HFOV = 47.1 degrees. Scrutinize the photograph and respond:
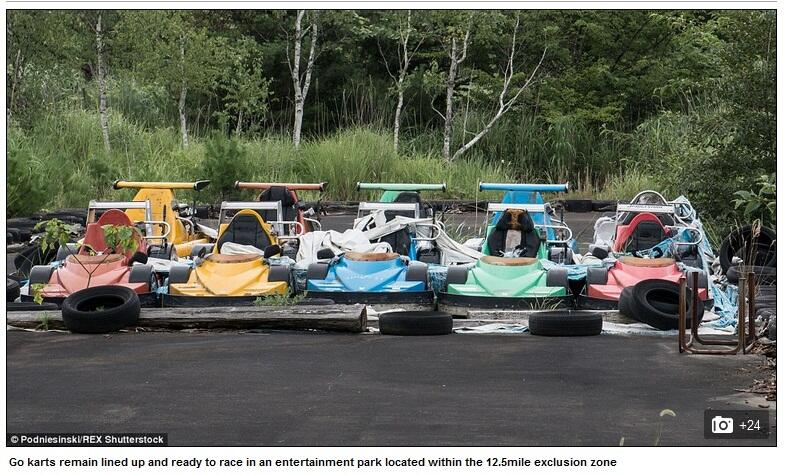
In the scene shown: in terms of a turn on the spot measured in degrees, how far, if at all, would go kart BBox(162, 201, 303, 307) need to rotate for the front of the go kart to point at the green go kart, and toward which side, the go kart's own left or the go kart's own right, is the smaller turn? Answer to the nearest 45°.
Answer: approximately 90° to the go kart's own left

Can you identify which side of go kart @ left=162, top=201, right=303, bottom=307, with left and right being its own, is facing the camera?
front

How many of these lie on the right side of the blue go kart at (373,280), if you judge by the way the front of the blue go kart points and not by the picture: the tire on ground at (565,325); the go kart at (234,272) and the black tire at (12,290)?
2

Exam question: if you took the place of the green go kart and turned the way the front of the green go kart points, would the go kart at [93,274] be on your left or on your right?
on your right

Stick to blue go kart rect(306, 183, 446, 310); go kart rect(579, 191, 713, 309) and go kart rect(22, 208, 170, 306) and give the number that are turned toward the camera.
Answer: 3

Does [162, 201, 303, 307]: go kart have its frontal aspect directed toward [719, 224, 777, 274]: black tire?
no

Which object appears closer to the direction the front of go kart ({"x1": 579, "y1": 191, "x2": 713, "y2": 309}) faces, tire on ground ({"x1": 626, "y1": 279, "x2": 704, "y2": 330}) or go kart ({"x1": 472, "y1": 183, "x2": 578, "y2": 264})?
the tire on ground

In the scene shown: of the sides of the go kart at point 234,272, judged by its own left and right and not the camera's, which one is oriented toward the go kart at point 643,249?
left

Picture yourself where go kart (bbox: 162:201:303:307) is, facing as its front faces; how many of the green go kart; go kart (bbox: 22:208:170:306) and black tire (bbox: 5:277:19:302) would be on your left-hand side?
1

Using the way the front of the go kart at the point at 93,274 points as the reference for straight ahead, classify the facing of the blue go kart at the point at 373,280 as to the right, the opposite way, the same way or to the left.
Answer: the same way

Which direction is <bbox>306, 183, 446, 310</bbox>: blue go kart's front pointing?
toward the camera

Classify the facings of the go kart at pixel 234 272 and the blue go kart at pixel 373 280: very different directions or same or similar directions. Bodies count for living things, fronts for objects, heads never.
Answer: same or similar directions

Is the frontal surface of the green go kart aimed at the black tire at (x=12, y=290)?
no

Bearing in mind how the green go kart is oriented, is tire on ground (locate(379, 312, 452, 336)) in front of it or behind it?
in front

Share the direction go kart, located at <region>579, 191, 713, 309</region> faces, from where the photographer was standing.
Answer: facing the viewer

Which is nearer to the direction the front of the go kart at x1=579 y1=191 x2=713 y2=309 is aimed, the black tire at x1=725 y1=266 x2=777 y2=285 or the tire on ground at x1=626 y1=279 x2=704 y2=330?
the tire on ground

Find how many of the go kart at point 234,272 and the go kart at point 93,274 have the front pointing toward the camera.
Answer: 2
